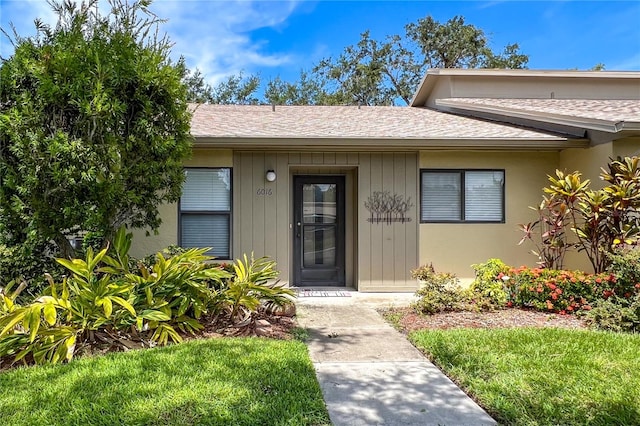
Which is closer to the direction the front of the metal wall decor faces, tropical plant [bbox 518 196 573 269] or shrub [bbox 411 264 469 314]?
the shrub

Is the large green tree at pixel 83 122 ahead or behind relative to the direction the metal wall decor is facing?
ahead

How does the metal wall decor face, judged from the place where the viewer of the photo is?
facing the viewer

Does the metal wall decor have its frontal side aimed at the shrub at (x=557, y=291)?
no

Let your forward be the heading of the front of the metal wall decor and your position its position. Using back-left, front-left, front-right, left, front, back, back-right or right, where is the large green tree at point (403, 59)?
back

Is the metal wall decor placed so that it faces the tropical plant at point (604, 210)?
no

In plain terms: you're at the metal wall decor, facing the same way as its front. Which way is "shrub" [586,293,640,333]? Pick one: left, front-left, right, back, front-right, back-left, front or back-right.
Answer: front-left

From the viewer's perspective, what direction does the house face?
toward the camera

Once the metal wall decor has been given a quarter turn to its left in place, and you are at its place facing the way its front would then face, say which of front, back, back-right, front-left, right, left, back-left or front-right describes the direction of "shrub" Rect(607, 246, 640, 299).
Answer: front-right

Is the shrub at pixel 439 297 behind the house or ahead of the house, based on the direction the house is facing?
ahead

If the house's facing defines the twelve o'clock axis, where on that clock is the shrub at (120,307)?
The shrub is roughly at 1 o'clock from the house.

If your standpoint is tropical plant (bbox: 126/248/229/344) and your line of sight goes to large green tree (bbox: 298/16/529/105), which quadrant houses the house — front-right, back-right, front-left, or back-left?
front-right

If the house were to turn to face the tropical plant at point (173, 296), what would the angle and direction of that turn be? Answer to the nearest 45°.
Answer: approximately 45° to its right
